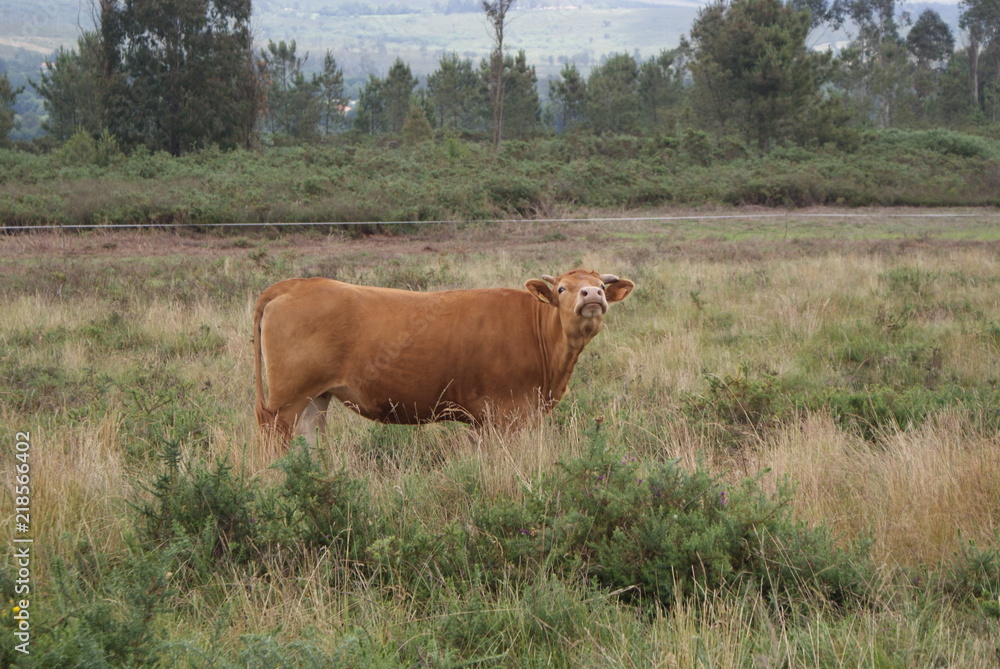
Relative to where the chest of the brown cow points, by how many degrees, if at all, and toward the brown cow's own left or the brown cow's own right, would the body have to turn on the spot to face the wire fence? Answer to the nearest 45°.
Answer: approximately 90° to the brown cow's own left

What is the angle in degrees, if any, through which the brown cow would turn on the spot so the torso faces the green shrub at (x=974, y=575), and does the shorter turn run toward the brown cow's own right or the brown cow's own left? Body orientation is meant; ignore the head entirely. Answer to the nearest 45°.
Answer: approximately 45° to the brown cow's own right

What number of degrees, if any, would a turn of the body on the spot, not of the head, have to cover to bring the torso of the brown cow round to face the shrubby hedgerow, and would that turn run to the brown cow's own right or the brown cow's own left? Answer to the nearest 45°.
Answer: approximately 90° to the brown cow's own left

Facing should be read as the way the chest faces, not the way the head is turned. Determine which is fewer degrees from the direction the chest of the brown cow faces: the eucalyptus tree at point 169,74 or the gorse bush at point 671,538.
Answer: the gorse bush

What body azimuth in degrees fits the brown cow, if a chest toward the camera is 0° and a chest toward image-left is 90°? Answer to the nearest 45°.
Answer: approximately 270°

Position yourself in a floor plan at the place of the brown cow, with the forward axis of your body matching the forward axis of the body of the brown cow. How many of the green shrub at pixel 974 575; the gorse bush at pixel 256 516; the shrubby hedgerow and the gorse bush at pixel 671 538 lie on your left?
1

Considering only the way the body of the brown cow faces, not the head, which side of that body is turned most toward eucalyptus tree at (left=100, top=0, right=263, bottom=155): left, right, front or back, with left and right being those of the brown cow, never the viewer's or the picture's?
left

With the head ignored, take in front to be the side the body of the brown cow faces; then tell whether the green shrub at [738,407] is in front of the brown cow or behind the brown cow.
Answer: in front

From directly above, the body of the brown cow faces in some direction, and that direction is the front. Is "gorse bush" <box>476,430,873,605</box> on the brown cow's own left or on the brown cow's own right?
on the brown cow's own right

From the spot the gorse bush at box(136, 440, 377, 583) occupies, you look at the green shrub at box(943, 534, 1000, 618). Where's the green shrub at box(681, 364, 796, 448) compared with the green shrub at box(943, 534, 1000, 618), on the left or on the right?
left

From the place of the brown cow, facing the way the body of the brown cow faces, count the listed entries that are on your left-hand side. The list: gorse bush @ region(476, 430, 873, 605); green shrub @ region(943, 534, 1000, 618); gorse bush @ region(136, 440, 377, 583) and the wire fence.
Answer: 1

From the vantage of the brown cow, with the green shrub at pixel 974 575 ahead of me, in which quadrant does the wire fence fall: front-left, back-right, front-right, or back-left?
back-left
